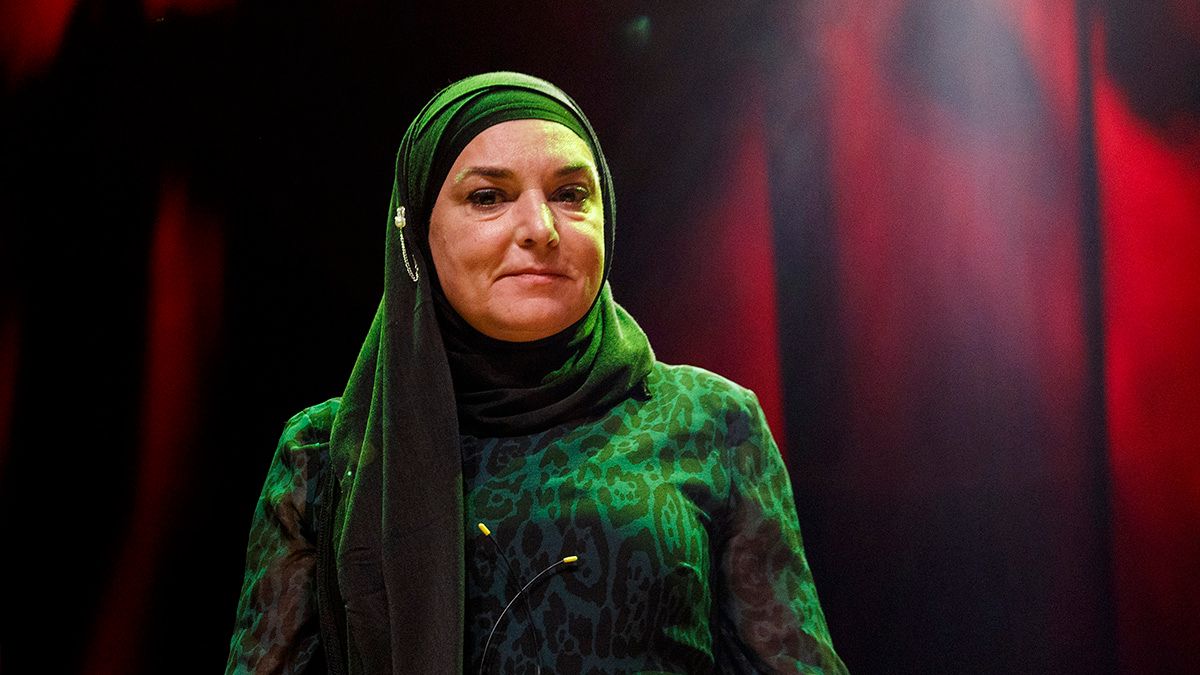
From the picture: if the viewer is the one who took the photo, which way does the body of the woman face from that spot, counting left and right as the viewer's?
facing the viewer
